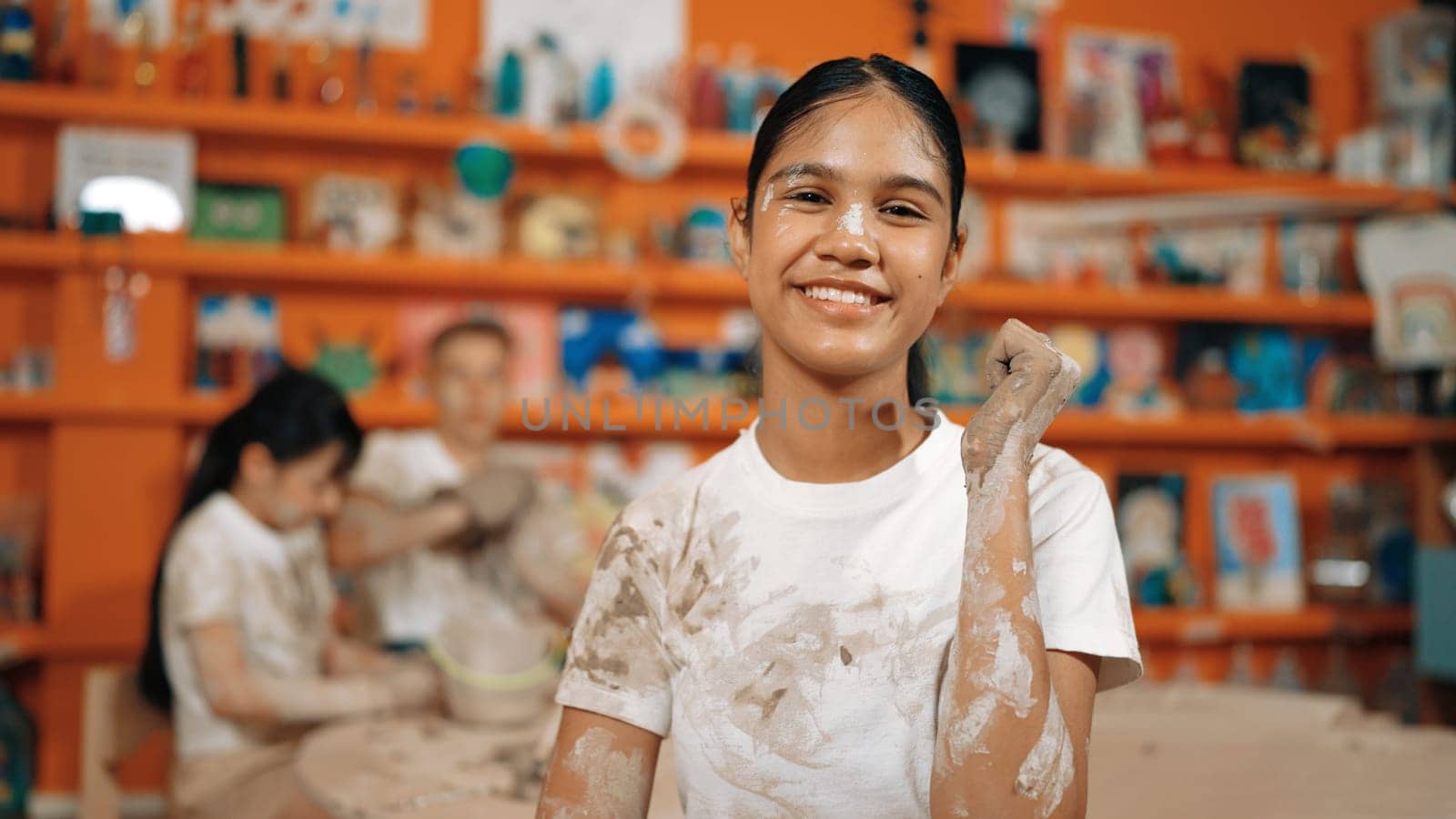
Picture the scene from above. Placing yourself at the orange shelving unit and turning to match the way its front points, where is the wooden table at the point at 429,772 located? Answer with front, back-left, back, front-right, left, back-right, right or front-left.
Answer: front

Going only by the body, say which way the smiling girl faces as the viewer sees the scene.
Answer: toward the camera

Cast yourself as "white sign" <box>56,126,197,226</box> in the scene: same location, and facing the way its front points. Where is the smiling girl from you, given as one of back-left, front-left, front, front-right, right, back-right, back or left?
front

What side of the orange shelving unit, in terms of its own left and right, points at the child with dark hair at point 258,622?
front

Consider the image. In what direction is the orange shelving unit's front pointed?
toward the camera

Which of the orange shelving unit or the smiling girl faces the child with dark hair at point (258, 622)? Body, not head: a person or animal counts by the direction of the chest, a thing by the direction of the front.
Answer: the orange shelving unit

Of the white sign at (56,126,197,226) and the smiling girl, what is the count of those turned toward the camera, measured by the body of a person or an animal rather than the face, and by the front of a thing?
2

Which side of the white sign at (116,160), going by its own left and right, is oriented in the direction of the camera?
front

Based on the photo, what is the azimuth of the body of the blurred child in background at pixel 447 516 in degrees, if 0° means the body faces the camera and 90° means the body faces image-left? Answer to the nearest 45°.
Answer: approximately 315°
